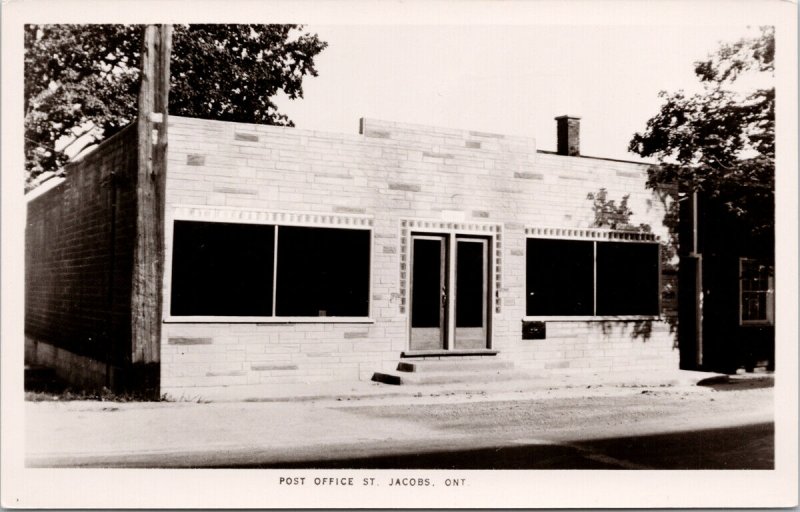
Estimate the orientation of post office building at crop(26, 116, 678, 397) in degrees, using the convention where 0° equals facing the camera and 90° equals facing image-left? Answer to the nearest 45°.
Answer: approximately 315°

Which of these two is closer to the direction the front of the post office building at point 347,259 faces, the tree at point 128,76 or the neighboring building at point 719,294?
the neighboring building

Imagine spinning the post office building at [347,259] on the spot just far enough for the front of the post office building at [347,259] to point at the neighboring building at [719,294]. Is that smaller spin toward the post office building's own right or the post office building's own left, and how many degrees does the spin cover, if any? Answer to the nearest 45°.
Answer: approximately 45° to the post office building's own left
